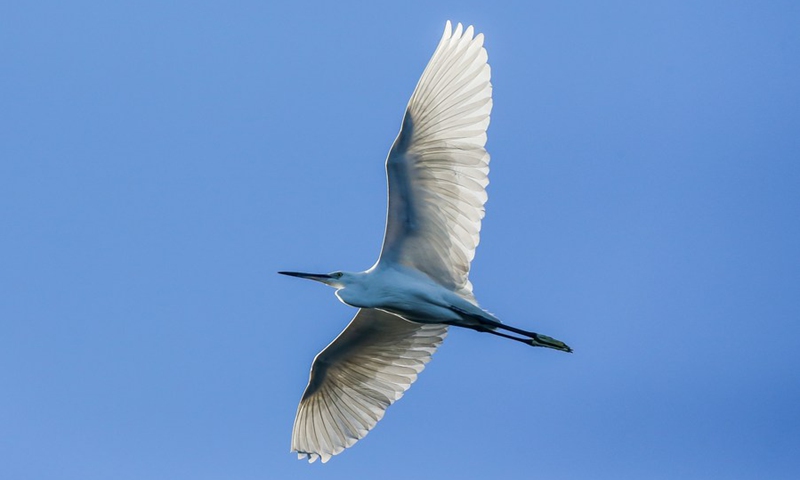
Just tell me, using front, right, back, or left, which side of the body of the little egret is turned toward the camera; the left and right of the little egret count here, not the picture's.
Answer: left
